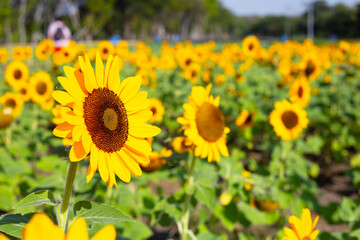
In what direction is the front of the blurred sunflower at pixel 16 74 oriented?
toward the camera

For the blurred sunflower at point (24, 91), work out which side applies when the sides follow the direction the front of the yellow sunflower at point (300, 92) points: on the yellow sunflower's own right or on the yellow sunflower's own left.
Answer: on the yellow sunflower's own right

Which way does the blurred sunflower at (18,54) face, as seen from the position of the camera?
facing the viewer

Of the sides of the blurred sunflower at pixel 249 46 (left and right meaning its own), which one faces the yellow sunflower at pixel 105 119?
front

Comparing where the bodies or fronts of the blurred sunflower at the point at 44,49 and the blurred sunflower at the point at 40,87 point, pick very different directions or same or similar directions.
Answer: same or similar directions

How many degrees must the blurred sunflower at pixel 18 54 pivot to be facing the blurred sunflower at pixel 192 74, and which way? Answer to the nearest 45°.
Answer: approximately 90° to its left

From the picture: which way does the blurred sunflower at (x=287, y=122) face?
toward the camera

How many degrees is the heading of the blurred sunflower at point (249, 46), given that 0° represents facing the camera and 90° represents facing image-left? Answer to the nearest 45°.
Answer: approximately 0°

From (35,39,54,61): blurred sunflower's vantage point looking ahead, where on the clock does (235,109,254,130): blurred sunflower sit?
(235,109,254,130): blurred sunflower is roughly at 10 o'clock from (35,39,54,61): blurred sunflower.

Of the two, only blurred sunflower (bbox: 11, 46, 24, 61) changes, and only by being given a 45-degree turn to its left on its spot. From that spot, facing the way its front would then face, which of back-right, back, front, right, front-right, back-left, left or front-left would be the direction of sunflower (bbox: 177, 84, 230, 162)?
front-right

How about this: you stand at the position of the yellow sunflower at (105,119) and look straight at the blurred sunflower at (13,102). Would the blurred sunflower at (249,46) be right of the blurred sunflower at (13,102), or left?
right

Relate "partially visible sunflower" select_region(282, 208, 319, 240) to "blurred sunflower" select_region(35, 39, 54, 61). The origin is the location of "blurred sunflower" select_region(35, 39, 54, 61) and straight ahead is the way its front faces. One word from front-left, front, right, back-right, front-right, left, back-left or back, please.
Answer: front

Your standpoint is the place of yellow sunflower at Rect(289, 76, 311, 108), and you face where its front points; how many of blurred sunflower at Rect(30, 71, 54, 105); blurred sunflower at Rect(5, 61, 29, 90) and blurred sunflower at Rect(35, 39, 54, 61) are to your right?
3

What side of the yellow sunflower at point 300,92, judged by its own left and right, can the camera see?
front

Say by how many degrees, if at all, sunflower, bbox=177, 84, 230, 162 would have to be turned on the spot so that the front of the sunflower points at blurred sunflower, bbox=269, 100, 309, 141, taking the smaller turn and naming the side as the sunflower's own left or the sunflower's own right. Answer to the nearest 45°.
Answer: approximately 90° to the sunflower's own left
